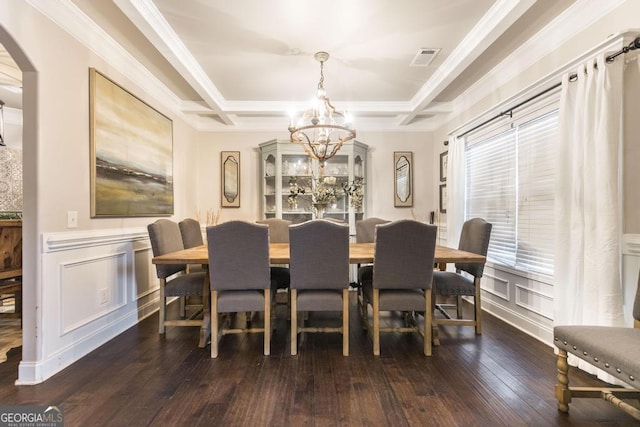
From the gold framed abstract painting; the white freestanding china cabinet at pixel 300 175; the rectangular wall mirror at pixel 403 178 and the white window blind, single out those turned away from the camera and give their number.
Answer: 0

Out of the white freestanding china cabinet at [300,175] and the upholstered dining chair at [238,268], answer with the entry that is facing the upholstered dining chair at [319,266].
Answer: the white freestanding china cabinet

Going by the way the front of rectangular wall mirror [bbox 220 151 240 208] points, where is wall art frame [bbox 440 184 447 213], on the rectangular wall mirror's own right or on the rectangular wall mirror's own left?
on the rectangular wall mirror's own left

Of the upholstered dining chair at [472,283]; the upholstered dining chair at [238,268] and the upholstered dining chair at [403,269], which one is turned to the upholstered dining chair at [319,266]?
the upholstered dining chair at [472,283]

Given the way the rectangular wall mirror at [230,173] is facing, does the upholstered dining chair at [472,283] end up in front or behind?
in front

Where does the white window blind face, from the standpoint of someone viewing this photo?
facing the viewer and to the left of the viewer

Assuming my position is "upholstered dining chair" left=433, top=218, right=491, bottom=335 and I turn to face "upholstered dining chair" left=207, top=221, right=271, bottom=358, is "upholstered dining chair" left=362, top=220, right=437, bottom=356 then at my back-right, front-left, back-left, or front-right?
front-left

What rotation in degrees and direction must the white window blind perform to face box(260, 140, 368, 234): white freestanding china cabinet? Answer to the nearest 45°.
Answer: approximately 45° to its right

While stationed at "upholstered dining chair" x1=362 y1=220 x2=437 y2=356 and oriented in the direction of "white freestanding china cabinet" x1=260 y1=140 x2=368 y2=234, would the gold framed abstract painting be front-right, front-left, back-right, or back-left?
front-left

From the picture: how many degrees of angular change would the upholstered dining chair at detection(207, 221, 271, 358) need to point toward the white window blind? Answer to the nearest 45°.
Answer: approximately 90° to its right

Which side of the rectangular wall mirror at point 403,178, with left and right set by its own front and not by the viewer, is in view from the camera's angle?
front

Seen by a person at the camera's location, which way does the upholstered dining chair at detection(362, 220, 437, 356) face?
facing away from the viewer

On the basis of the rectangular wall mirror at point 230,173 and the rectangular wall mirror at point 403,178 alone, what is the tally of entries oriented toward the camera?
2

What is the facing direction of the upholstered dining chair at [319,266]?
away from the camera

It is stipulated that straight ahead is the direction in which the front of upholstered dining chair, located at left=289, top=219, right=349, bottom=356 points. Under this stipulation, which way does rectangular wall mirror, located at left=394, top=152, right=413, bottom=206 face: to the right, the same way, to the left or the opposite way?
the opposite way

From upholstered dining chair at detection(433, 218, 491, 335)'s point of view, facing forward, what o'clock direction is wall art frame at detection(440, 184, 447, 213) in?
The wall art frame is roughly at 4 o'clock from the upholstered dining chair.

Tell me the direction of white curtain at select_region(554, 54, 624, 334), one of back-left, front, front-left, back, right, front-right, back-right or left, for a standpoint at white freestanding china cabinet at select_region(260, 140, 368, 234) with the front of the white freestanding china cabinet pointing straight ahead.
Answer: front-left

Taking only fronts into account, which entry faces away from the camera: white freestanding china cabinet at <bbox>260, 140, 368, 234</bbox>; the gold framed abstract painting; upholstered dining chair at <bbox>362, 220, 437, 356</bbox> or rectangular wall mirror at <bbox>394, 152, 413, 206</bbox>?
the upholstered dining chair

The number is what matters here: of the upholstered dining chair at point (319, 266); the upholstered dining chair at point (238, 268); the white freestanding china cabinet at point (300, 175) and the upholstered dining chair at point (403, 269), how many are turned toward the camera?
1

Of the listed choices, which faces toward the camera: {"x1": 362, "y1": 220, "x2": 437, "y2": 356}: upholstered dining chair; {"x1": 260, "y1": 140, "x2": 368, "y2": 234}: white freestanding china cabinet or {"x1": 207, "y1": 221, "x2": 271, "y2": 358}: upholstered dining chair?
the white freestanding china cabinet
